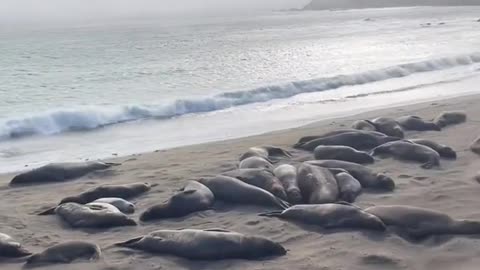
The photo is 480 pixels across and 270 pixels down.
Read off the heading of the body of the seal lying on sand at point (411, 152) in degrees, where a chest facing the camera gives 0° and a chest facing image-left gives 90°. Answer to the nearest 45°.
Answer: approximately 270°

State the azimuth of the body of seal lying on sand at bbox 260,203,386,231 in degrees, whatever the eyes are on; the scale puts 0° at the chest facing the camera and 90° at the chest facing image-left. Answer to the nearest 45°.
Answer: approximately 270°

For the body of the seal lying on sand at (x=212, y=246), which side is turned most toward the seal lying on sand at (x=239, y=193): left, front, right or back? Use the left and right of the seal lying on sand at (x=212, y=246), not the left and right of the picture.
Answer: left

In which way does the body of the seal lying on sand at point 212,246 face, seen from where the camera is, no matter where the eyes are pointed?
to the viewer's right

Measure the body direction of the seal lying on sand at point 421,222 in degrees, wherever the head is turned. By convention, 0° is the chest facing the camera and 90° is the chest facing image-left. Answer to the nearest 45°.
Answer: approximately 90°

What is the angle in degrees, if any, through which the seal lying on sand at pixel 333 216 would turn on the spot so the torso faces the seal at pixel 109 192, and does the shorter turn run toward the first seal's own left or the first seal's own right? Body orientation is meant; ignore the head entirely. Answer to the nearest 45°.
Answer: approximately 135° to the first seal's own left
